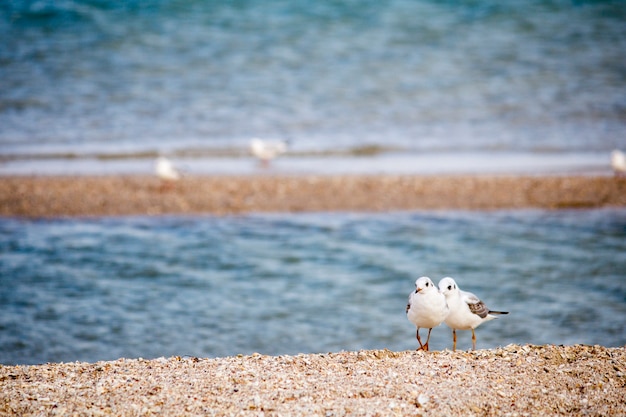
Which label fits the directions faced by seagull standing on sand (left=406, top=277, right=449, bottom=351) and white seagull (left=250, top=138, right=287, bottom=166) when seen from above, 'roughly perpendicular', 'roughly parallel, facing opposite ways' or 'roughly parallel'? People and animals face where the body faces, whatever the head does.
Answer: roughly perpendicular

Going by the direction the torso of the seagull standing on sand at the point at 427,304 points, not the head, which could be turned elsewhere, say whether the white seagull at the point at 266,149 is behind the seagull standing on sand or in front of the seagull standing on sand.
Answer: behind

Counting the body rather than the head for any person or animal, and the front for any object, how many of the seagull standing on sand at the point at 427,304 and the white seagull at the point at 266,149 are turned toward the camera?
1

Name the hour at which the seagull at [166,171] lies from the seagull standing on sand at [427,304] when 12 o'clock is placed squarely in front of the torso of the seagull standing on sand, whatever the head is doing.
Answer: The seagull is roughly at 5 o'clock from the seagull standing on sand.
